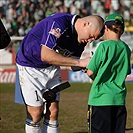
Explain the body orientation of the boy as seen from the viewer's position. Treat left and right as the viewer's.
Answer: facing away from the viewer and to the left of the viewer

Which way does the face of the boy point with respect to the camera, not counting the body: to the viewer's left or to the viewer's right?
to the viewer's left

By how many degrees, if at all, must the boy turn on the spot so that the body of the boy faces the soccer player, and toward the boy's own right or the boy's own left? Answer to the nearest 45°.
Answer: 0° — they already face them
